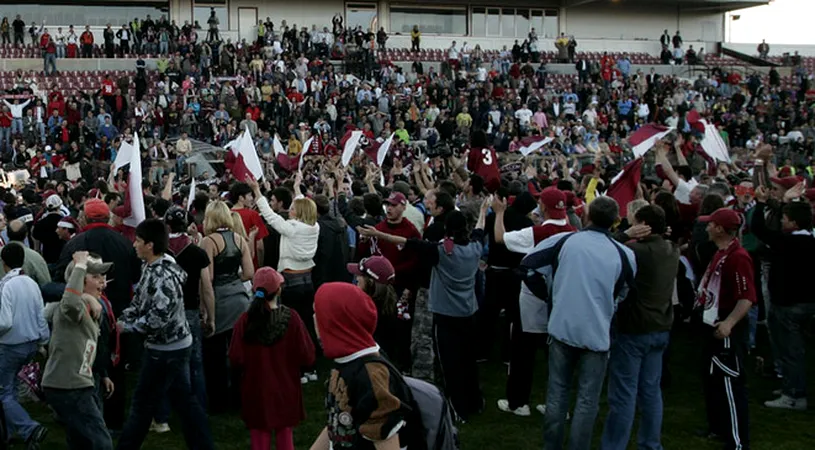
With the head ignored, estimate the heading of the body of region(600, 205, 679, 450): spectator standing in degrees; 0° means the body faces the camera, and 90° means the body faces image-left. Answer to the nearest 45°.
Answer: approximately 135°

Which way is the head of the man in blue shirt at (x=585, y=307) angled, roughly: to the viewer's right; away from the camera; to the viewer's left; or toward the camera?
away from the camera

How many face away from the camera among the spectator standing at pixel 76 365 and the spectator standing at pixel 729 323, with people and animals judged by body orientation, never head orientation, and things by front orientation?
0

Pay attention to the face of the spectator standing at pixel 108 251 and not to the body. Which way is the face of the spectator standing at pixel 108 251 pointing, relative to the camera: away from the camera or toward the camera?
away from the camera

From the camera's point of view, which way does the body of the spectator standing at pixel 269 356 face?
away from the camera

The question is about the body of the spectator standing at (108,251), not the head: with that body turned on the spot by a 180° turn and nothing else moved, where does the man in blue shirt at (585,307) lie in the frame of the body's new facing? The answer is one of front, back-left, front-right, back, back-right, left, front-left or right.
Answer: front-left

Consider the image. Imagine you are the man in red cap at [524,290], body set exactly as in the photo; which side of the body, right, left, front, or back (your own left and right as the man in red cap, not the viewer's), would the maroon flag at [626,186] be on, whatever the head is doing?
right

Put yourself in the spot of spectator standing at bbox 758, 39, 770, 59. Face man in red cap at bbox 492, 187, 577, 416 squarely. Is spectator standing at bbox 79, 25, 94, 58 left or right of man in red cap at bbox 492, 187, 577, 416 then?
right

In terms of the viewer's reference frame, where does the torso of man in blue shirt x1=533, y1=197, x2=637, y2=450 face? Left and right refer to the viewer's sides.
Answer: facing away from the viewer

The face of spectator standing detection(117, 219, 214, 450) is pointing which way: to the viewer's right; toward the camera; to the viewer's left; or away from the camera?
to the viewer's left

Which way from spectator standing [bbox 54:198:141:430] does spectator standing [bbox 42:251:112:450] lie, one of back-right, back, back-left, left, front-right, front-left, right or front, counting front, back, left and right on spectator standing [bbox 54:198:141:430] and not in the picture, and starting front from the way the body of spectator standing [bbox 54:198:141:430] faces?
back

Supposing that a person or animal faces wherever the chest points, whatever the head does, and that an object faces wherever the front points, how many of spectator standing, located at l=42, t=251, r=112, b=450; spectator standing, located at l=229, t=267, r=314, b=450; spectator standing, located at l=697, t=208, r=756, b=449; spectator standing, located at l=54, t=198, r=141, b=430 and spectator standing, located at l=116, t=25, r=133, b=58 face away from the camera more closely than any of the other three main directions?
2

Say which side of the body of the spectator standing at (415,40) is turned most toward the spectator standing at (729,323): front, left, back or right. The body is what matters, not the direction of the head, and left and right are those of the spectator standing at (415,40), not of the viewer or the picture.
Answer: front

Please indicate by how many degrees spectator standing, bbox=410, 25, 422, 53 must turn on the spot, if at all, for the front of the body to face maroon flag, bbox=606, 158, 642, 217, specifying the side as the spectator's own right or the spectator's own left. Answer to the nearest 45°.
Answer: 0° — they already face it
